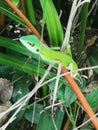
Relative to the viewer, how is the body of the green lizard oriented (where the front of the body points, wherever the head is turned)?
to the viewer's left
